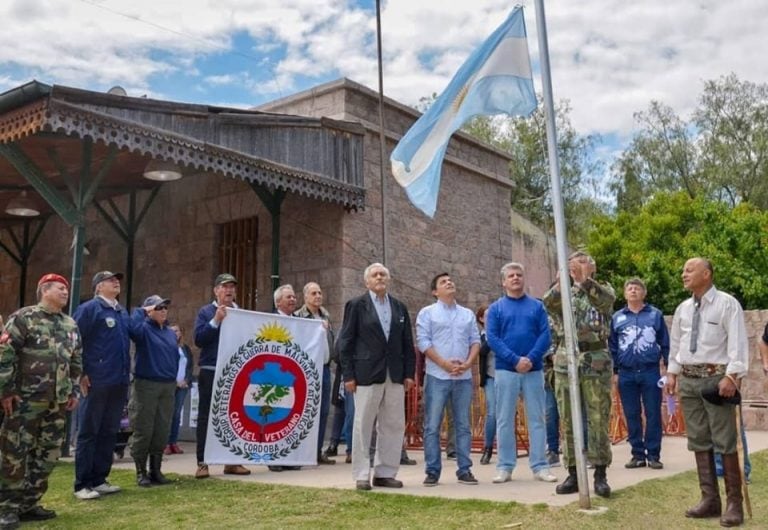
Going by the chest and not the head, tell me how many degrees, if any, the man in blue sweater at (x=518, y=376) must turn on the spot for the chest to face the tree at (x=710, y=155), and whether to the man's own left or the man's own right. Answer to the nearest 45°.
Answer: approximately 180°

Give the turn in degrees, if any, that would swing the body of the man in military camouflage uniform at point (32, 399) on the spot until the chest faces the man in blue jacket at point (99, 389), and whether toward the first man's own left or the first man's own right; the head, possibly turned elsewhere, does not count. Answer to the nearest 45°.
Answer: approximately 90° to the first man's own left

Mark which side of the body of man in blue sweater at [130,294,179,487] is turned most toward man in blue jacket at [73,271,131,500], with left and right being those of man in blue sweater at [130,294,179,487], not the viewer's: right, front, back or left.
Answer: right

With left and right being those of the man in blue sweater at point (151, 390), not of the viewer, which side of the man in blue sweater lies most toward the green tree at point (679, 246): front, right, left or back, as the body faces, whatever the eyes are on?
left

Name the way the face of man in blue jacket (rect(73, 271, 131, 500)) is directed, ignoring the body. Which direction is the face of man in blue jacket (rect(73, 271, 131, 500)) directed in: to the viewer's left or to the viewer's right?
to the viewer's right

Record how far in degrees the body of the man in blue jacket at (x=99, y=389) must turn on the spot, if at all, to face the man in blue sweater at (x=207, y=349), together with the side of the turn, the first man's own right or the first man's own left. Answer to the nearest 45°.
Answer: approximately 90° to the first man's own left

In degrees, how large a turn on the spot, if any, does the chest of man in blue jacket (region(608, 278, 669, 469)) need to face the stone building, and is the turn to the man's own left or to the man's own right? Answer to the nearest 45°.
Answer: approximately 135° to the man's own right

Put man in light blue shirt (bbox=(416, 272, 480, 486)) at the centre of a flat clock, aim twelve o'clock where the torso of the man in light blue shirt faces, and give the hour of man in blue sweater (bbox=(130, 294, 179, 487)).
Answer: The man in blue sweater is roughly at 3 o'clock from the man in light blue shirt.
